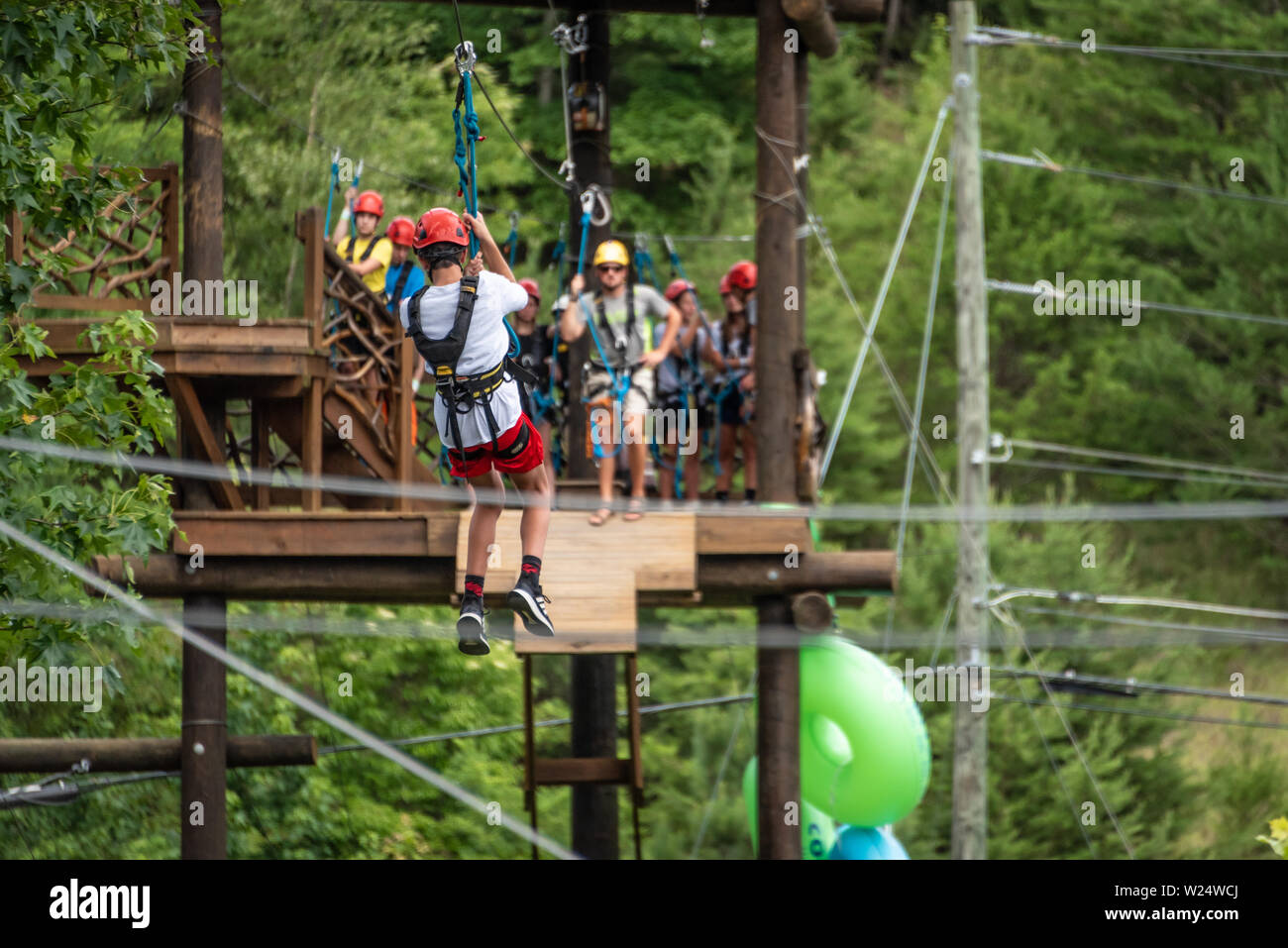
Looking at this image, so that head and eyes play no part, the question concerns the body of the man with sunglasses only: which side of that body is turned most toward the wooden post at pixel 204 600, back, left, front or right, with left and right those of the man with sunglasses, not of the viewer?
right

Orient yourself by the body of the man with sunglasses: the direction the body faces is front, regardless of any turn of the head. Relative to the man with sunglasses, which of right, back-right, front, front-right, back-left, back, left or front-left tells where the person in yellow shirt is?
back-right

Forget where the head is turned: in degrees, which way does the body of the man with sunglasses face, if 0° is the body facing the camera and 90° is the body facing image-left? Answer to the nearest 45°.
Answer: approximately 0°
